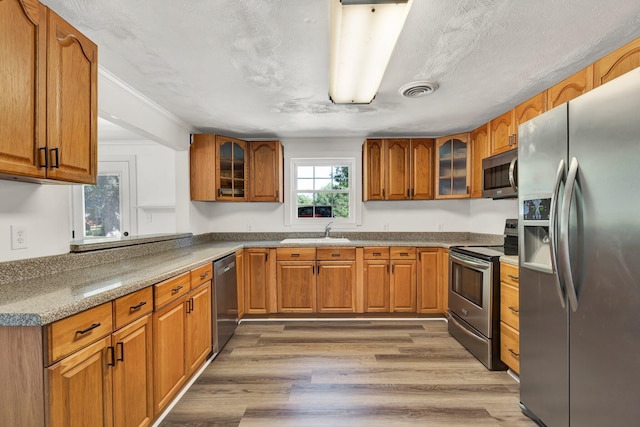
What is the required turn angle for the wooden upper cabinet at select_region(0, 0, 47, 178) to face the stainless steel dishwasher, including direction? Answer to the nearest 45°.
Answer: approximately 90° to its left

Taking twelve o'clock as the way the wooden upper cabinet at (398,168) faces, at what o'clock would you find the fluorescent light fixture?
The fluorescent light fixture is roughly at 12 o'clock from the wooden upper cabinet.

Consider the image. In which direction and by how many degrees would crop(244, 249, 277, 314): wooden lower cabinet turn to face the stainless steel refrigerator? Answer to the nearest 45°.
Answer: approximately 45° to its left

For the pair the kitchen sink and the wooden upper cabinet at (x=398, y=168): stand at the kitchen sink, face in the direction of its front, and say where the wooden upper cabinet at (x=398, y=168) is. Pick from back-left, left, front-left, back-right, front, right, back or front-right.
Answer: left

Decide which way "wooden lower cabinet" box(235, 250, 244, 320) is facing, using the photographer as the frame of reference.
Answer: facing to the right of the viewer

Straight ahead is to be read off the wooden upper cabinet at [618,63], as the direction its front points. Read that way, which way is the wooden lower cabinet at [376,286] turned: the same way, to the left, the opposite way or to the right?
to the left

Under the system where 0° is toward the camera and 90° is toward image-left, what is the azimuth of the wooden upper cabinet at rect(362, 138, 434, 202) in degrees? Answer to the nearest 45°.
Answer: approximately 0°

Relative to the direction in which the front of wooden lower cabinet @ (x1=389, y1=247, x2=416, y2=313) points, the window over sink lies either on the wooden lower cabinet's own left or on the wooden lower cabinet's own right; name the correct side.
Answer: on the wooden lower cabinet's own right

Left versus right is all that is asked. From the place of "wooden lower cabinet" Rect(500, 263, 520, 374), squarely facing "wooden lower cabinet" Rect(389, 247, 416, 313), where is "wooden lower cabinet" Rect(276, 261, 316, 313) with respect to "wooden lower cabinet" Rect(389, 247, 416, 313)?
left

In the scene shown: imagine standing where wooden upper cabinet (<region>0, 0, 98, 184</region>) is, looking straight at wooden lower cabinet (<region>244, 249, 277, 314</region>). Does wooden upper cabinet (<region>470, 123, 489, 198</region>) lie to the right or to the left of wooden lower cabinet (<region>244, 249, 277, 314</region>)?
right

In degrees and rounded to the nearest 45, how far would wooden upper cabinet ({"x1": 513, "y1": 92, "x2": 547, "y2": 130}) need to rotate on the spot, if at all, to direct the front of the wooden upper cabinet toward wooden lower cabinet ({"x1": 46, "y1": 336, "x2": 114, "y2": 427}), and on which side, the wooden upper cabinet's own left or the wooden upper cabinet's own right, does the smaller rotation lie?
0° — it already faces it
